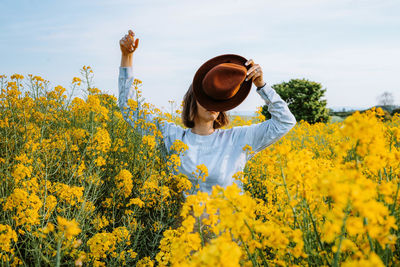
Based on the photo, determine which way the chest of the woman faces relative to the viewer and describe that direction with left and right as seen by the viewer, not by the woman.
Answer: facing the viewer

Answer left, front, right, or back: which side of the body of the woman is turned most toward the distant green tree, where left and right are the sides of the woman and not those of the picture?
back
